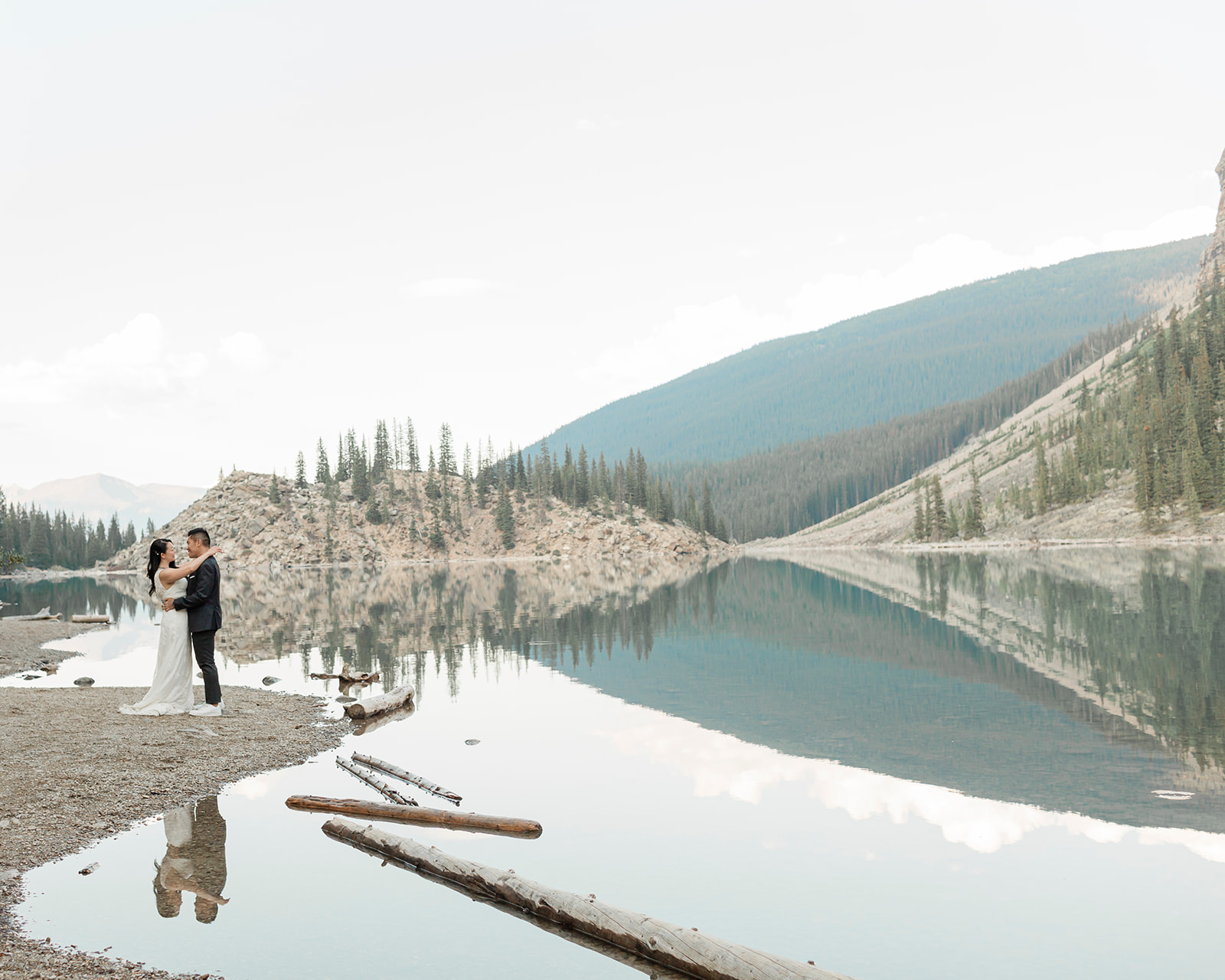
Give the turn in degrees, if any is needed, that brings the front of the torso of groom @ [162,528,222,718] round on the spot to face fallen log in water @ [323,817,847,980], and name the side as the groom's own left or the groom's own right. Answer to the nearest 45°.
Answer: approximately 90° to the groom's own left

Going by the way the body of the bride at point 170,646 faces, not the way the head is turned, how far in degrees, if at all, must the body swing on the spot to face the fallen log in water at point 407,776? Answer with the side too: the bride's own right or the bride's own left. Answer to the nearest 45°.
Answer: approximately 45° to the bride's own right

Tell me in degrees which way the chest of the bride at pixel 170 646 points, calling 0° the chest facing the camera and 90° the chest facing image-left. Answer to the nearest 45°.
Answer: approximately 270°

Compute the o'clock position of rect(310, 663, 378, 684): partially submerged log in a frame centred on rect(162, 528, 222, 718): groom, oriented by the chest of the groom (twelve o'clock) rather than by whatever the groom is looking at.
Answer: The partially submerged log is roughly at 4 o'clock from the groom.

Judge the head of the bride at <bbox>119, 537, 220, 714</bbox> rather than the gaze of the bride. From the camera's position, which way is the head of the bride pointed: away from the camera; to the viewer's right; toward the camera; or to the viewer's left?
to the viewer's right

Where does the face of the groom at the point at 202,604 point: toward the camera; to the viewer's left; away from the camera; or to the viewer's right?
to the viewer's left

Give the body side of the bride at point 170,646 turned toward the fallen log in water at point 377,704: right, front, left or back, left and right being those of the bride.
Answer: front

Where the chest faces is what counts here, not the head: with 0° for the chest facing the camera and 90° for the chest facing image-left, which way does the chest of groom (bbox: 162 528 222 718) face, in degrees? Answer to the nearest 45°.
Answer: approximately 90°

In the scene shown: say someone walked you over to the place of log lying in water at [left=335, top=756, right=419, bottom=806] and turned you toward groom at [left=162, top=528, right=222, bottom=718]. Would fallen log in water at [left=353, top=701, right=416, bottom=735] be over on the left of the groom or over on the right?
right

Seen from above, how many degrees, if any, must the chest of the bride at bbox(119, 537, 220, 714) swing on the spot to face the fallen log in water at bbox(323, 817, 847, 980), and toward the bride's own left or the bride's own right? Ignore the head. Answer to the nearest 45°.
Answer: approximately 90° to the bride's own right

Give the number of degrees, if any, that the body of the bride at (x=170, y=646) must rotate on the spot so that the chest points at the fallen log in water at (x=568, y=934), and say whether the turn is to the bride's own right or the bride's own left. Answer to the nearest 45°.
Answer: approximately 90° to the bride's own right

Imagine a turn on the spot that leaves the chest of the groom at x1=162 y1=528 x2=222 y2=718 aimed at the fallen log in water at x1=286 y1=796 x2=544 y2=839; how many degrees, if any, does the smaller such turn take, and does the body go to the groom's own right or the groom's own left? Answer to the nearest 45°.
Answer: approximately 90° to the groom's own left

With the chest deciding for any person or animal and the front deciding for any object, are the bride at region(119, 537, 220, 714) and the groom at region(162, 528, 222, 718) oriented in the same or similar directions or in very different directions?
very different directions
